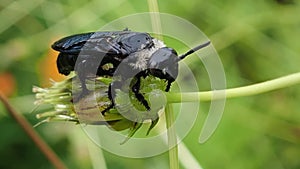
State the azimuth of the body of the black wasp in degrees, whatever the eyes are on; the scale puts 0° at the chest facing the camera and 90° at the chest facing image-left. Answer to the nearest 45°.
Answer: approximately 270°
